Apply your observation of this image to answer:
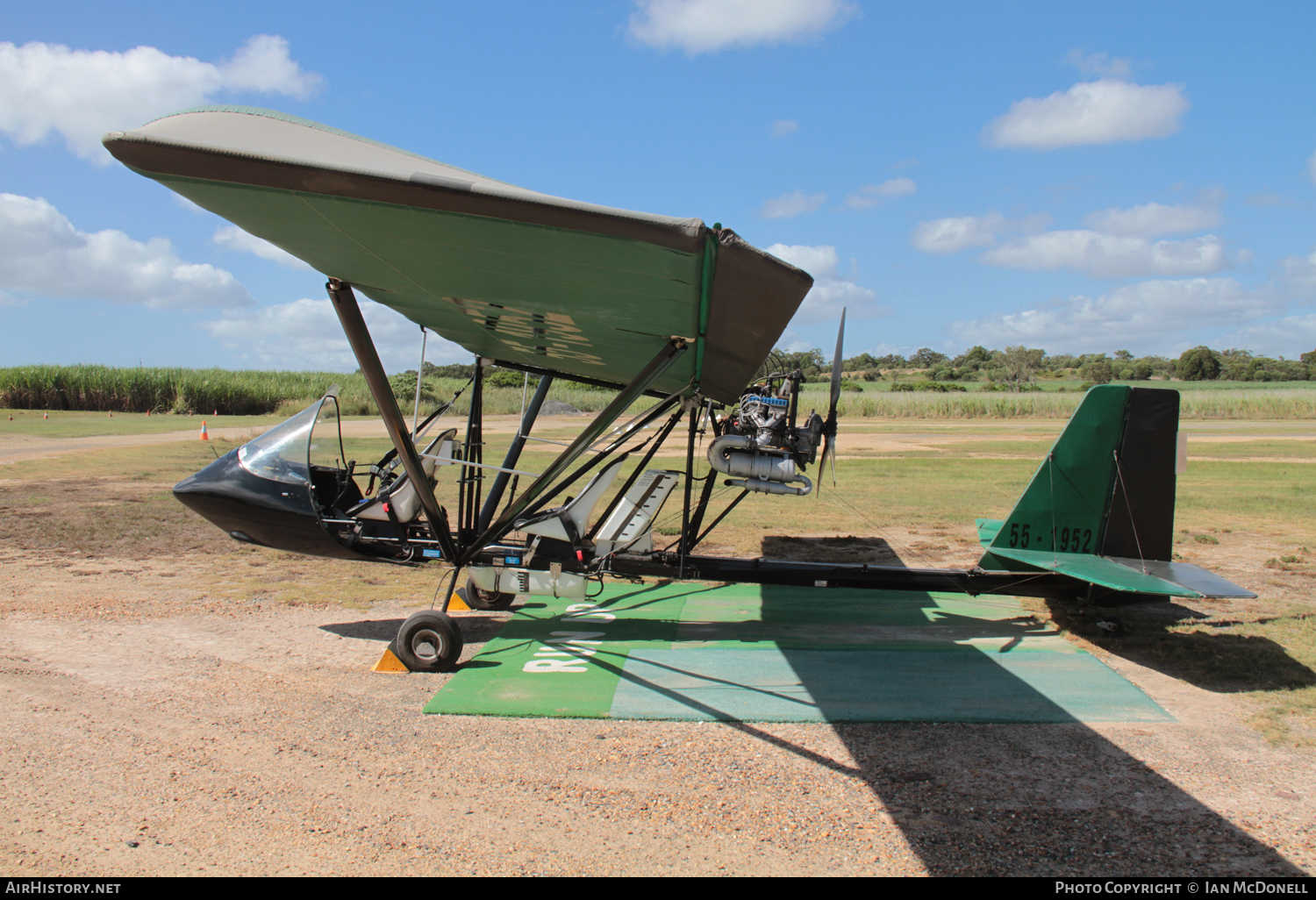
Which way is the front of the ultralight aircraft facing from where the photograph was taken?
facing to the left of the viewer
